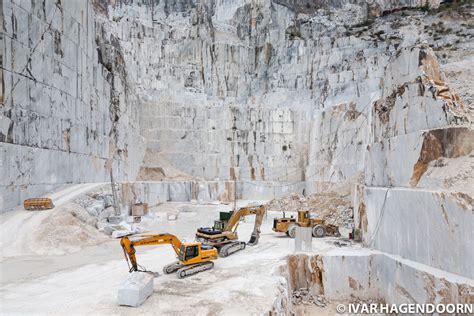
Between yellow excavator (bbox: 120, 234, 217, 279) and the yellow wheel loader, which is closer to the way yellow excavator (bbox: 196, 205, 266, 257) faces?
the yellow wheel loader

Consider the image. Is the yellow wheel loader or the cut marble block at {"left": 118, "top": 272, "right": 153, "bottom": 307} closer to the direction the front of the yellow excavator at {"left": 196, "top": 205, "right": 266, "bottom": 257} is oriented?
the yellow wheel loader

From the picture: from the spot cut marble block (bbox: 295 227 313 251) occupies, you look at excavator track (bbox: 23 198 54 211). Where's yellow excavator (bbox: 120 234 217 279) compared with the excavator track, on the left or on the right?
left

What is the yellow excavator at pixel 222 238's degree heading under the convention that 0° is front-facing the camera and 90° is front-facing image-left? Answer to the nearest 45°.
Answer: approximately 225°

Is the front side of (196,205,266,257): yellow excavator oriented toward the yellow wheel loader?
yes

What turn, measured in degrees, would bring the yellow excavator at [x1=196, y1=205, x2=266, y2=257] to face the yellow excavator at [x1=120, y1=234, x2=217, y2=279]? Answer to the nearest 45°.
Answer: approximately 135° to its right

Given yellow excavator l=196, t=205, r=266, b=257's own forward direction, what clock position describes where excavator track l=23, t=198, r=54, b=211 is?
The excavator track is roughly at 8 o'clock from the yellow excavator.
